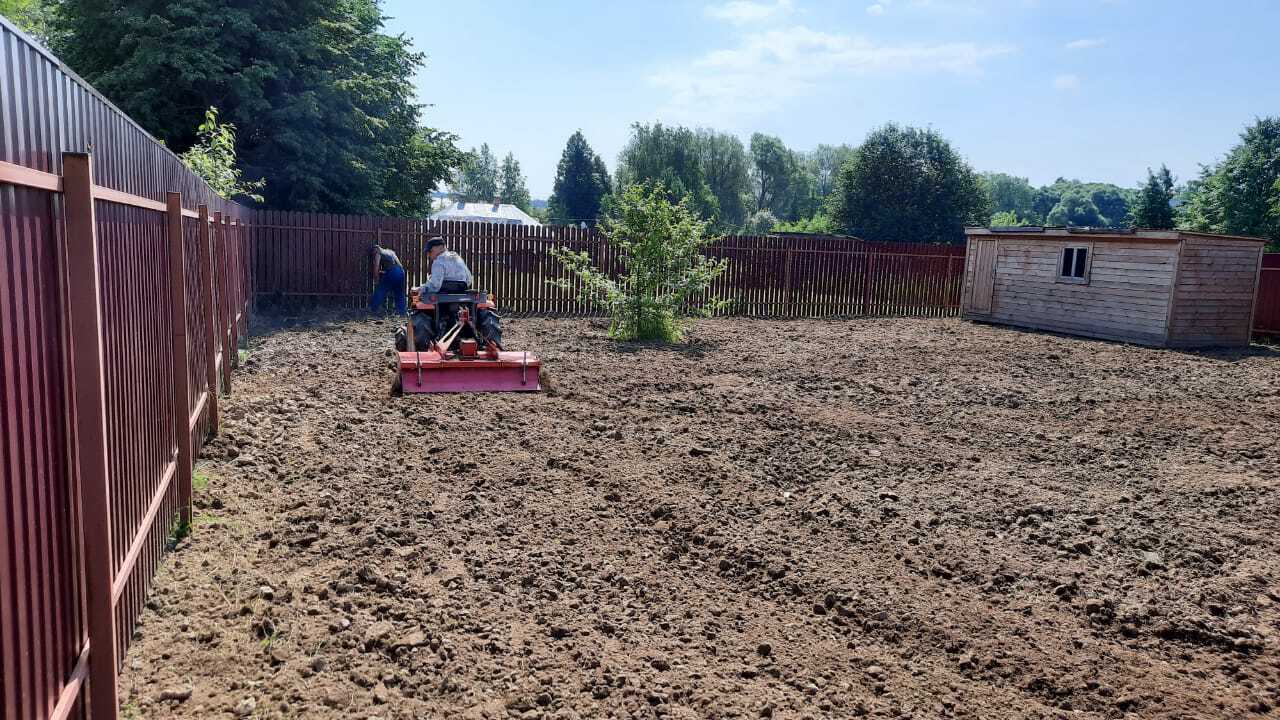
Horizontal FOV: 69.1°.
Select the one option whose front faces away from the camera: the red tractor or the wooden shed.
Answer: the red tractor

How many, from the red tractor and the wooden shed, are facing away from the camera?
1

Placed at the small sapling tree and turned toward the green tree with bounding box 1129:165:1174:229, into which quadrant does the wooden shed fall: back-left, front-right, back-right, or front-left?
front-right

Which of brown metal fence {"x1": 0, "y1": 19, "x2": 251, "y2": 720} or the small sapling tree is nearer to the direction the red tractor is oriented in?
the small sapling tree

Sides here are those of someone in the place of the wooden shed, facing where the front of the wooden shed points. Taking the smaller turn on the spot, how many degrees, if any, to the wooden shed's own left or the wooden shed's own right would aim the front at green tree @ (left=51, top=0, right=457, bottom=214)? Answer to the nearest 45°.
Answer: approximately 45° to the wooden shed's own right

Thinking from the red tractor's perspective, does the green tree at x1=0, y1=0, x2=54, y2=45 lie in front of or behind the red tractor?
in front

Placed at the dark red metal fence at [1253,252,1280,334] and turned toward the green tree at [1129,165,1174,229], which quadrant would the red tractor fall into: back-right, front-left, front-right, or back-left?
back-left

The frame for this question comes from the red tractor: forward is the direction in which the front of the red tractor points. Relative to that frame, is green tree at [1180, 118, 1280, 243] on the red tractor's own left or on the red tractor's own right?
on the red tractor's own right

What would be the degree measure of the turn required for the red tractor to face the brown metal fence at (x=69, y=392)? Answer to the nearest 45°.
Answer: approximately 180°

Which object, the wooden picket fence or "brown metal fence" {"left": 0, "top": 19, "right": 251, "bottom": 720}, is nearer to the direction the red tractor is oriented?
the wooden picket fence

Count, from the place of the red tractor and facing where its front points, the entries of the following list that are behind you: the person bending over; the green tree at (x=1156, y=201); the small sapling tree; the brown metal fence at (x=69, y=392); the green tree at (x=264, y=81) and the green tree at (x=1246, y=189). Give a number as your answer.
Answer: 1

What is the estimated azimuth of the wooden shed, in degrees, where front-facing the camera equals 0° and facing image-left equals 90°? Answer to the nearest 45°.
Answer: approximately 45°

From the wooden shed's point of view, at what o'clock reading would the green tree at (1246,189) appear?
The green tree is roughly at 5 o'clock from the wooden shed.

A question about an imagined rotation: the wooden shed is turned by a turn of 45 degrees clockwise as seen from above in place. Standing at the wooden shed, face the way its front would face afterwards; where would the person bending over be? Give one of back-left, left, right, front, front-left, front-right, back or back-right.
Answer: front-left

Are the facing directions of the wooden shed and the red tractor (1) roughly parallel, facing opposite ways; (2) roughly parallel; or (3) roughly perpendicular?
roughly perpendicular

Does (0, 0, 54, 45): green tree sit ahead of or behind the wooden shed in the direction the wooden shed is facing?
ahead

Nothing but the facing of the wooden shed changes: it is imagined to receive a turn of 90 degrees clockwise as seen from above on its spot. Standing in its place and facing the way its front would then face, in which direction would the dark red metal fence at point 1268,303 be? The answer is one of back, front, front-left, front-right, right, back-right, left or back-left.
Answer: right

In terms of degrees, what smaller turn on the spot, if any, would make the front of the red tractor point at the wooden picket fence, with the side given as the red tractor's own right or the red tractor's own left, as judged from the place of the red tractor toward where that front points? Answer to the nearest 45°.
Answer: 0° — it already faces it

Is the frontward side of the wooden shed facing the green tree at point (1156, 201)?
no

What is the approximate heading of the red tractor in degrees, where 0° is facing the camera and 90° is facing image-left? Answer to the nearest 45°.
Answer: approximately 180°
